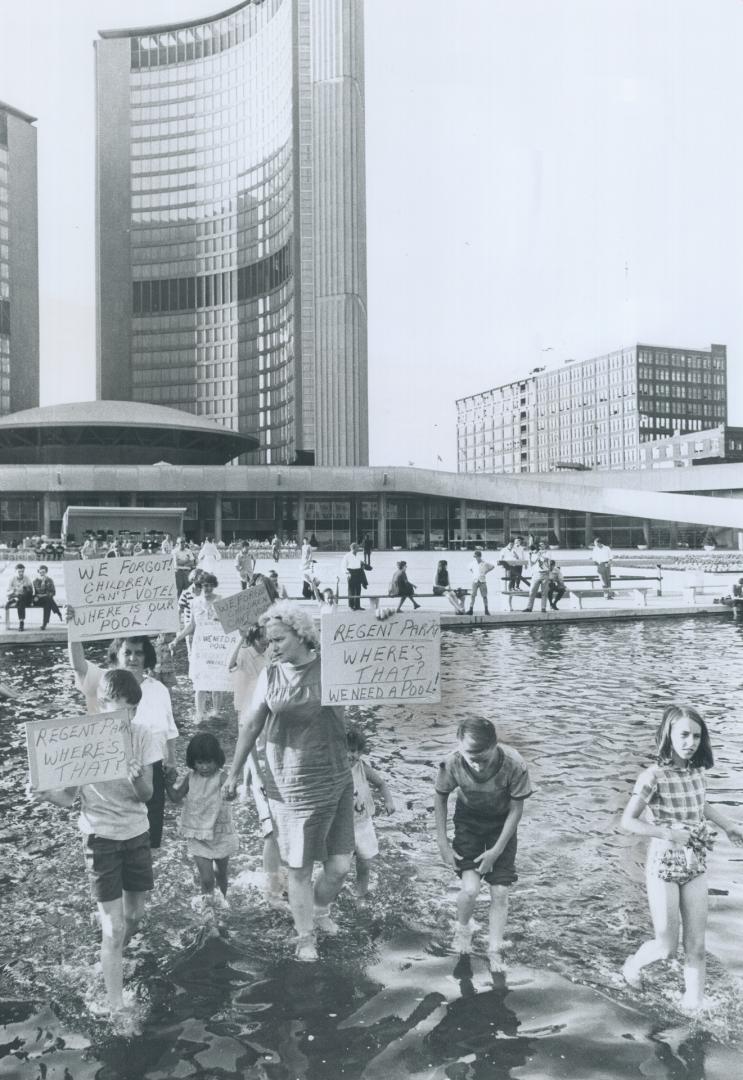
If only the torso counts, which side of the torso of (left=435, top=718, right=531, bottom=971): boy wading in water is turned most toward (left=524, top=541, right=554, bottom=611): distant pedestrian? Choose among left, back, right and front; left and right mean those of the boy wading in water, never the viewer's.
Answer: back

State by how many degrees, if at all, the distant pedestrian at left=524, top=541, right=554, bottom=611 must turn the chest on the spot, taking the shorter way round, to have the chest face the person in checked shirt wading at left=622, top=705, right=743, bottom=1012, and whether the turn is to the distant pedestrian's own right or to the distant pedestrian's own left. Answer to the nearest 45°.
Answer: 0° — they already face them

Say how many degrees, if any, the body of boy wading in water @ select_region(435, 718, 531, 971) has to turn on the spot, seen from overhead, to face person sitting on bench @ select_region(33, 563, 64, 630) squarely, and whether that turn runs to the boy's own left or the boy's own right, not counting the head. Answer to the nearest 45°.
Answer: approximately 135° to the boy's own right

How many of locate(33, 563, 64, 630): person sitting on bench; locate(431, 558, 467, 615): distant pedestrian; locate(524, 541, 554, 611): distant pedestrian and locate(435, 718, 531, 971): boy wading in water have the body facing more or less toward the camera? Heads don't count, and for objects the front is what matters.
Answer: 3

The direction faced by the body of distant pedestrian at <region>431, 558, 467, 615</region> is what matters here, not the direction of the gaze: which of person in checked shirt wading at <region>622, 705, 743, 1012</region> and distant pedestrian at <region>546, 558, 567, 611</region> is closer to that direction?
the distant pedestrian

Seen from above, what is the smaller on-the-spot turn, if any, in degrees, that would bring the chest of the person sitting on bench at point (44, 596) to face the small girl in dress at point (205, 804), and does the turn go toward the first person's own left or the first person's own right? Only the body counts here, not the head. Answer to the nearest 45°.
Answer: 0° — they already face them

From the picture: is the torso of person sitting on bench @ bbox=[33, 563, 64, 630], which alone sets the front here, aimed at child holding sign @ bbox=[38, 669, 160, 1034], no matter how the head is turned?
yes
